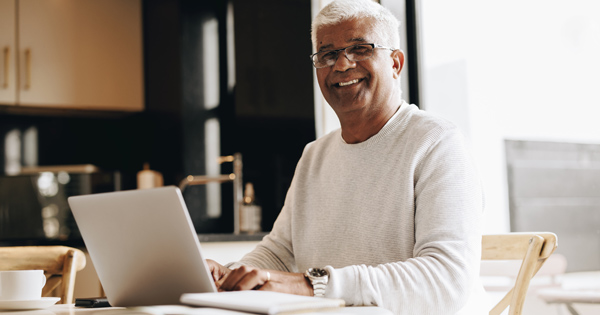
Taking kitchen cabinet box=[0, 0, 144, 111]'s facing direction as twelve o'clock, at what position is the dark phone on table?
The dark phone on table is roughly at 12 o'clock from the kitchen cabinet.

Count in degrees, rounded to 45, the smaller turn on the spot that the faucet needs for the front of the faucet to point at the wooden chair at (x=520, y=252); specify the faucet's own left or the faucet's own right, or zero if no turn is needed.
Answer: approximately 90° to the faucet's own left

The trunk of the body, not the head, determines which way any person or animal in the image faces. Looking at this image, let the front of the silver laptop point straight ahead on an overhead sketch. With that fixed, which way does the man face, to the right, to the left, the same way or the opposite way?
the opposite way

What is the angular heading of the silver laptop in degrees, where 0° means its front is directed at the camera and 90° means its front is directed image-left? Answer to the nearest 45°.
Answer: approximately 225°

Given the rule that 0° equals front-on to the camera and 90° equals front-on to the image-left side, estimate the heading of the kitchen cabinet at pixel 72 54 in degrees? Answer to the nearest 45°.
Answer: approximately 0°

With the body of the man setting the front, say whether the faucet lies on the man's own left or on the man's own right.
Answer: on the man's own right

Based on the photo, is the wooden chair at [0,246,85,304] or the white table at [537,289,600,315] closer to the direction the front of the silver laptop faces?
the white table
